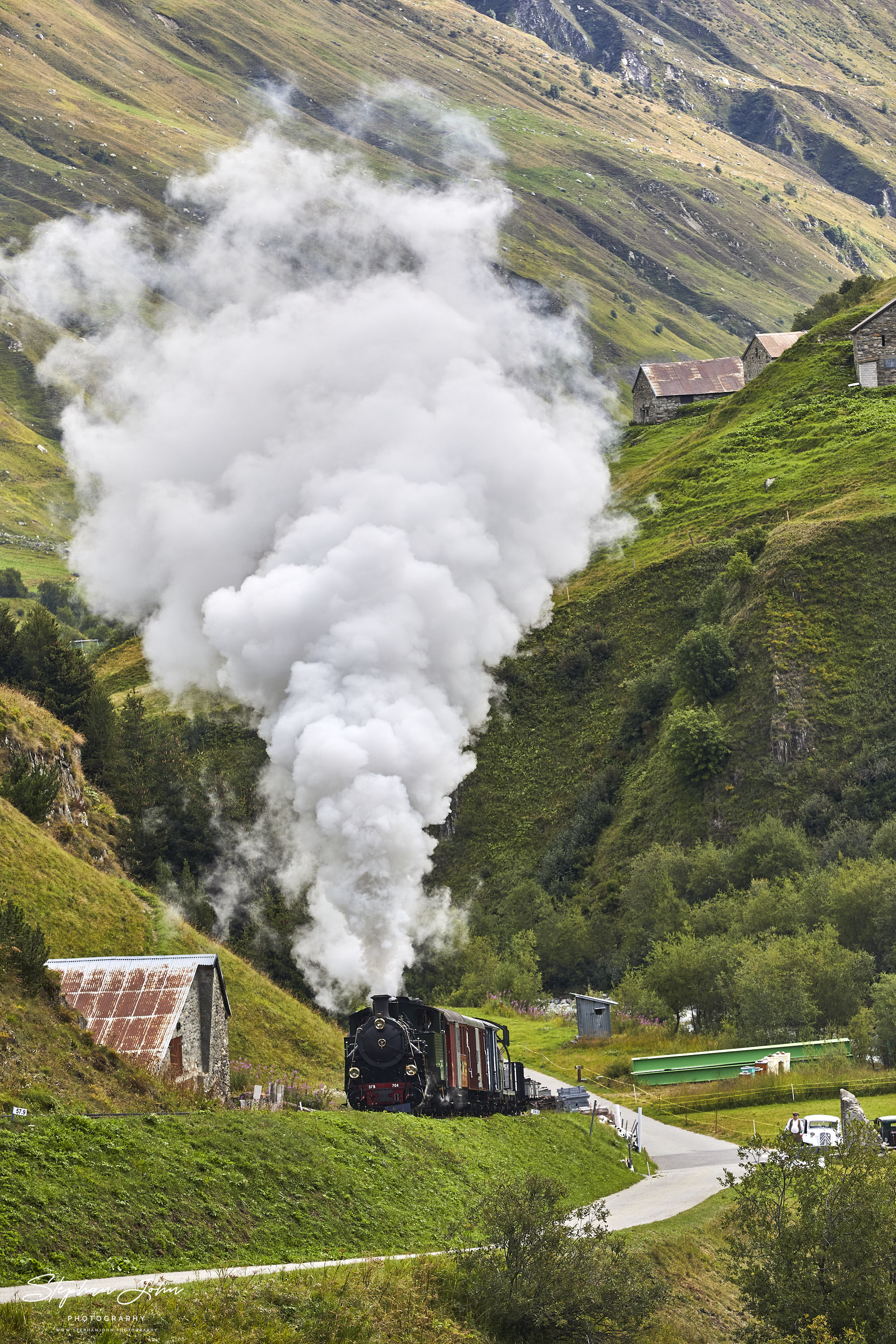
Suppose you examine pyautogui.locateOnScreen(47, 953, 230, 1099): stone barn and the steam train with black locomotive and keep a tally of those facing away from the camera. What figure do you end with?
0

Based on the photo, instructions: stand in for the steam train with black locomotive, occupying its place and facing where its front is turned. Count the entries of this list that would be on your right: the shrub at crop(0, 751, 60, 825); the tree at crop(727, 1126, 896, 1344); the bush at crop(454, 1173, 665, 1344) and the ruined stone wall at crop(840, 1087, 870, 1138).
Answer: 1

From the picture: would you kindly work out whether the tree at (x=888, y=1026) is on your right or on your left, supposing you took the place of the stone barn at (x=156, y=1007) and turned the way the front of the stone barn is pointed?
on your left

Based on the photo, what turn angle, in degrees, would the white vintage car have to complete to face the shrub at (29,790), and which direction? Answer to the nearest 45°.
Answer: approximately 90° to its right

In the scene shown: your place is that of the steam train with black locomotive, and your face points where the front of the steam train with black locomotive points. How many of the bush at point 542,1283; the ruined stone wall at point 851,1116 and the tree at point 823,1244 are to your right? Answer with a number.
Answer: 0

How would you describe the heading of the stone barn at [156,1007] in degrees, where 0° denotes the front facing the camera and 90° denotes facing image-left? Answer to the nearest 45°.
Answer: approximately 315°

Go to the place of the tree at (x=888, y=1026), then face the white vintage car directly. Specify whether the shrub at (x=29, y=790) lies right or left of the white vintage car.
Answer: right

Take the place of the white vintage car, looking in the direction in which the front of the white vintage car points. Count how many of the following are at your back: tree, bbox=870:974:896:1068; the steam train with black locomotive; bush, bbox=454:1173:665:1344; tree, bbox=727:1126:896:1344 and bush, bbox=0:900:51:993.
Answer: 1

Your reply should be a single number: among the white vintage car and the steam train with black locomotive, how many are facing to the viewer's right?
0

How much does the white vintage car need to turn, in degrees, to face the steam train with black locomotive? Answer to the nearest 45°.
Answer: approximately 45° to its right

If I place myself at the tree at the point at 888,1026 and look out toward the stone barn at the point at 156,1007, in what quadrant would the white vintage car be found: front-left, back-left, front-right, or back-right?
front-left

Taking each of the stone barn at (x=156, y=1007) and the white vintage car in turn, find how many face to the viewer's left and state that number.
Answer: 0

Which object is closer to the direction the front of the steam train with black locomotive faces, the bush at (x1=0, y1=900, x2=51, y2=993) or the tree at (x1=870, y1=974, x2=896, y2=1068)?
the bush

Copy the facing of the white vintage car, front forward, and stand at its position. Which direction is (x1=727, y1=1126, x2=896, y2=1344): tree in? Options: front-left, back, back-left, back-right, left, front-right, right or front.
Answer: front

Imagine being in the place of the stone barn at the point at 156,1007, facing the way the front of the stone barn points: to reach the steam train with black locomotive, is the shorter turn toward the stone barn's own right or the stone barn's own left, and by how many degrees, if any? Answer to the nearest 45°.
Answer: approximately 45° to the stone barn's own left

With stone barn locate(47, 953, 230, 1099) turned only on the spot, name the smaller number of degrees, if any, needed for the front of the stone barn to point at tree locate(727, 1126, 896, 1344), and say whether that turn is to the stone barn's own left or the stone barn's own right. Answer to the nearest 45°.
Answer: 0° — it already faces it

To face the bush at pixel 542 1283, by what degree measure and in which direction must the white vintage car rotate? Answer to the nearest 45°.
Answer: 0° — it already faces it

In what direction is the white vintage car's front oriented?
toward the camera
